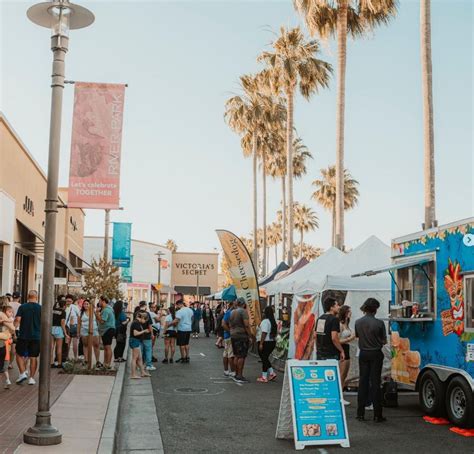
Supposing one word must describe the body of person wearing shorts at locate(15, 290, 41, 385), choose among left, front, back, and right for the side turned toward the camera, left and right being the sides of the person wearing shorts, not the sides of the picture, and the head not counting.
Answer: back

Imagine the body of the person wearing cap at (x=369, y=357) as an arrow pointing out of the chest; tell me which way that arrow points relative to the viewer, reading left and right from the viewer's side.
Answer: facing away from the viewer

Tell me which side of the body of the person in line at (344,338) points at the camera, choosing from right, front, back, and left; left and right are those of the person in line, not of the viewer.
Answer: right

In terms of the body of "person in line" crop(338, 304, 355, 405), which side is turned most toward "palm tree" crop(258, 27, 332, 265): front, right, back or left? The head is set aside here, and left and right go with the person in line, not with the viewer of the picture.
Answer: left

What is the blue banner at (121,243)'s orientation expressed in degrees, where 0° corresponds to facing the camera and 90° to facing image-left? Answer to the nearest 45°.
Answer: approximately 0°

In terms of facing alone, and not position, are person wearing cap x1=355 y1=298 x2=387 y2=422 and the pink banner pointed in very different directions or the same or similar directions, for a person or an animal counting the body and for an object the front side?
very different directions

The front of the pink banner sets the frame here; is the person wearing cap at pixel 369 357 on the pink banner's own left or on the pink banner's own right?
on the pink banner's own left

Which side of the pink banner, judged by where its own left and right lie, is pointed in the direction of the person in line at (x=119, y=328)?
back
